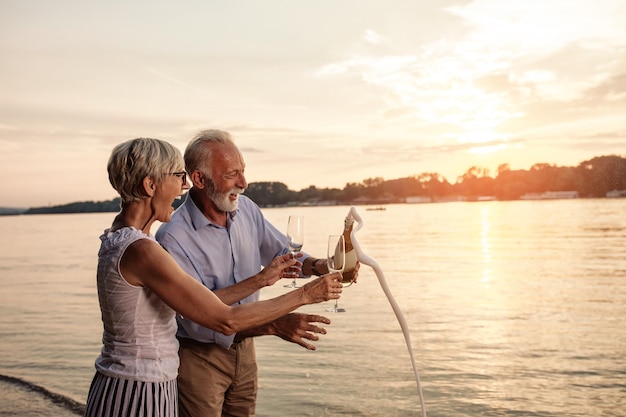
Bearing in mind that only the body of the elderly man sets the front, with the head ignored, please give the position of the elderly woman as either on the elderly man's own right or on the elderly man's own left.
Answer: on the elderly man's own right

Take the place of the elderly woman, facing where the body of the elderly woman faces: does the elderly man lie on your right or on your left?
on your left

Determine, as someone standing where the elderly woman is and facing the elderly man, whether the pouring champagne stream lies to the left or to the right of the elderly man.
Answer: right

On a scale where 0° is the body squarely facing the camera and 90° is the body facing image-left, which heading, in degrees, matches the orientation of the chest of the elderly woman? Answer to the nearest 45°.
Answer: approximately 270°

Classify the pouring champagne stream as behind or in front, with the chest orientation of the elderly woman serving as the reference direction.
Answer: in front

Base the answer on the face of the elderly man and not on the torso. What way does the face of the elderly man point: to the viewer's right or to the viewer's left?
to the viewer's right

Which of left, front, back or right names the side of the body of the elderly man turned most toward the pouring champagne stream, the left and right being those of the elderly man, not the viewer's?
front

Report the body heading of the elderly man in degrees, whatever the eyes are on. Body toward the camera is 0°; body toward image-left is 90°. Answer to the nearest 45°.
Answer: approximately 315°

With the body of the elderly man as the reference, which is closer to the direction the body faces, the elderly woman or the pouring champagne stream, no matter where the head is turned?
the pouring champagne stream
